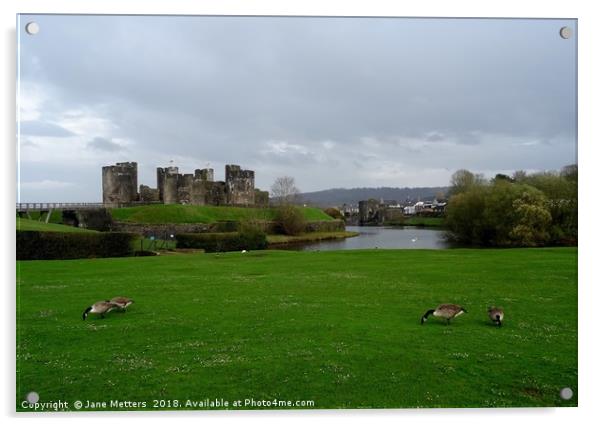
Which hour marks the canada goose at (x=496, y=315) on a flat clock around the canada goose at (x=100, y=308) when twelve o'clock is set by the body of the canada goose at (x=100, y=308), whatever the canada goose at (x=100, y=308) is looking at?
the canada goose at (x=496, y=315) is roughly at 7 o'clock from the canada goose at (x=100, y=308).

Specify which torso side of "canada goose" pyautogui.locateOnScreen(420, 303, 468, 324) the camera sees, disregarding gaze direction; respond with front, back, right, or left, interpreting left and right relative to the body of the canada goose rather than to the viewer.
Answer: left

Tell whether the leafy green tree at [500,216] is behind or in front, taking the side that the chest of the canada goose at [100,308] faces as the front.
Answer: behind

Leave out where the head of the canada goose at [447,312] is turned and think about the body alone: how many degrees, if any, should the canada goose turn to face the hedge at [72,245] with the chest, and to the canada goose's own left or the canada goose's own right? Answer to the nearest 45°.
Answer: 0° — it already faces it

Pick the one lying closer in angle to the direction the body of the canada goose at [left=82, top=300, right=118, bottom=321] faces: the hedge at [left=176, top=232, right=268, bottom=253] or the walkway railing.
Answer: the walkway railing

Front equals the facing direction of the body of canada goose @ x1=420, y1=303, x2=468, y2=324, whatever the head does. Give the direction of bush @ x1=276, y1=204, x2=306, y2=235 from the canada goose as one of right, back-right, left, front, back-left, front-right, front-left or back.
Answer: front-right

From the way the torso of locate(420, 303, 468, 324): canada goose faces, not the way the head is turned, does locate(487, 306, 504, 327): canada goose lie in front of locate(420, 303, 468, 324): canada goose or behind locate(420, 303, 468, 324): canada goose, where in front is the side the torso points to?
behind

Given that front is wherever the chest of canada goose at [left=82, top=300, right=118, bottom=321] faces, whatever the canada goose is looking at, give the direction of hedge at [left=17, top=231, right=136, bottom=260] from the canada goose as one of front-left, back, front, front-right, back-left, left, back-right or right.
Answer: right

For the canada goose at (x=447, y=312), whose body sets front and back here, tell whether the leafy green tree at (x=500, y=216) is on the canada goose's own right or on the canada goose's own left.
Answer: on the canada goose's own right

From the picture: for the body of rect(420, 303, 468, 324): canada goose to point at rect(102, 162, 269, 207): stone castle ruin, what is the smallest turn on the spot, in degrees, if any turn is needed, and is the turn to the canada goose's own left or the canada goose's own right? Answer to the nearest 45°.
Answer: approximately 45° to the canada goose's own right

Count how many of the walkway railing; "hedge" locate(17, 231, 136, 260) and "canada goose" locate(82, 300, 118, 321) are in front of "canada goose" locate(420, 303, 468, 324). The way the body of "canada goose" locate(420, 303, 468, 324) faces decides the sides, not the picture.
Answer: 3

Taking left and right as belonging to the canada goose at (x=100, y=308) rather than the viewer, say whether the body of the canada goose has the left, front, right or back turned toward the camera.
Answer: left

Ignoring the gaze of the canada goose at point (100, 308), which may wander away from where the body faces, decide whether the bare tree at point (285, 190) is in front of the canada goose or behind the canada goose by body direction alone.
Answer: behind
